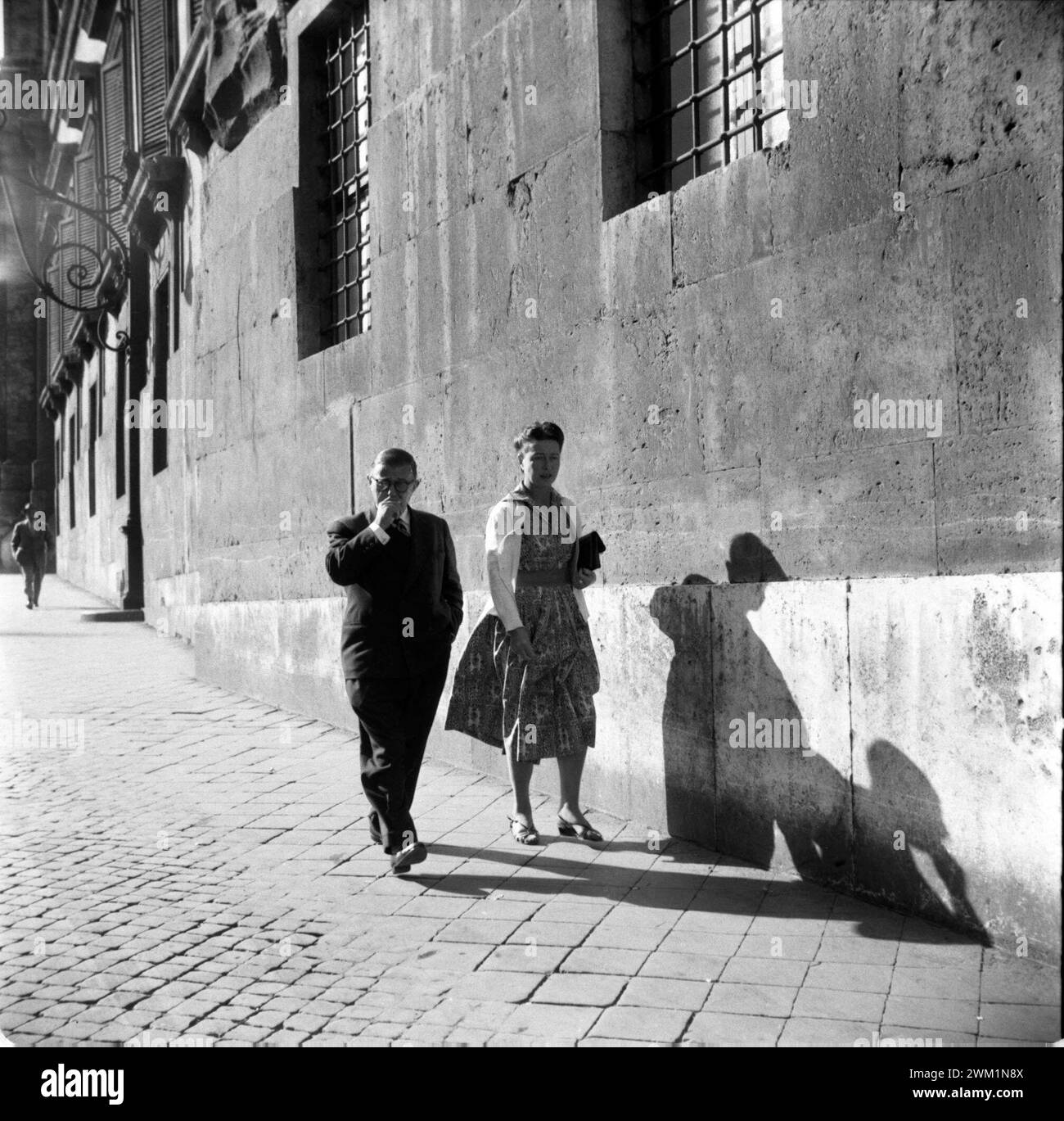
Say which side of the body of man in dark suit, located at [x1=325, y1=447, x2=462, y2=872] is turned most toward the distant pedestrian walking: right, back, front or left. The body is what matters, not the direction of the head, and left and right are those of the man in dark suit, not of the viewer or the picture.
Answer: back

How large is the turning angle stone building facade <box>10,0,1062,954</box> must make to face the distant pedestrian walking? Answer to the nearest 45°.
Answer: approximately 90° to its right

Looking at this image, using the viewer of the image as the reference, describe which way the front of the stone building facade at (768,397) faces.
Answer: facing the viewer and to the left of the viewer

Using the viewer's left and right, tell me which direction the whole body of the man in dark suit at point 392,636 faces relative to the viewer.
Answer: facing the viewer
